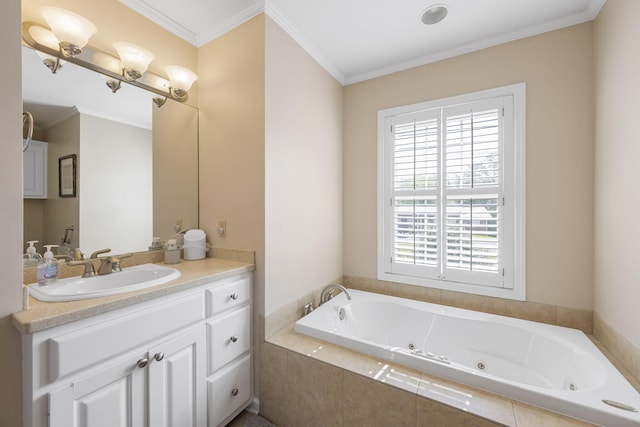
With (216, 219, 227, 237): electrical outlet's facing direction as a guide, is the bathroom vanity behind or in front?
in front

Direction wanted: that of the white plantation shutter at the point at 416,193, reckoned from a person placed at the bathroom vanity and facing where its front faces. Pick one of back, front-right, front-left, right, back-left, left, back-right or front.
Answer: front-left

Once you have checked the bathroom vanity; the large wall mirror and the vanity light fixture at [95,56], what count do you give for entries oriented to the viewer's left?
0

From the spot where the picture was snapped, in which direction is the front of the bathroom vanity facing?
facing the viewer and to the right of the viewer

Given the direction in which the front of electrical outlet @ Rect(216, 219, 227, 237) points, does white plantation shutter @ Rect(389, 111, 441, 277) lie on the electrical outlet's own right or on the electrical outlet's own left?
on the electrical outlet's own left

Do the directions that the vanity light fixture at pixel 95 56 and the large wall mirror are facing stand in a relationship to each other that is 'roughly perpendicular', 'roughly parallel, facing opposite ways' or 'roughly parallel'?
roughly parallel

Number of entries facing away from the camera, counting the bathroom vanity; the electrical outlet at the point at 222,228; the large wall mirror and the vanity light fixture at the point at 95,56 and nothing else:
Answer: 0

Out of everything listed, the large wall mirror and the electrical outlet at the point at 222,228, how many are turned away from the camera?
0

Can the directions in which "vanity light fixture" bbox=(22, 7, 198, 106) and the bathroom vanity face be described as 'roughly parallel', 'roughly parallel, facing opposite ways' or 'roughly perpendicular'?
roughly parallel

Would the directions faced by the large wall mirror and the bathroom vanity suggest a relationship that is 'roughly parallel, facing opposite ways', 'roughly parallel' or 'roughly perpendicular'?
roughly parallel

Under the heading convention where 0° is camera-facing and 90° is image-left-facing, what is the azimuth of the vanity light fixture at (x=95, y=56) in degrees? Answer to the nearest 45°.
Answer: approximately 315°

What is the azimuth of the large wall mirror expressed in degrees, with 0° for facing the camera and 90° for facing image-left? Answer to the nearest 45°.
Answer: approximately 315°
